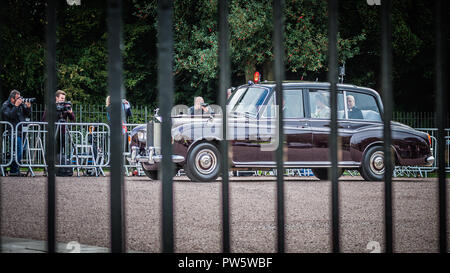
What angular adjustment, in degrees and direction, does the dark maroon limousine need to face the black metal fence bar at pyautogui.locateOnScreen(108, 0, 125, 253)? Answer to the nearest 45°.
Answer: approximately 45° to its left

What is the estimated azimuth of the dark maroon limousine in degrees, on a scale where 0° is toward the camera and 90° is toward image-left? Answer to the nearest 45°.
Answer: approximately 45°

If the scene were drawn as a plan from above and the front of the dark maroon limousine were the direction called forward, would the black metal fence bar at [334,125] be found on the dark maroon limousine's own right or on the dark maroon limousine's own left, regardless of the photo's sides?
on the dark maroon limousine's own left

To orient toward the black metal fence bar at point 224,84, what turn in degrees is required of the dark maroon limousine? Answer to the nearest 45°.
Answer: approximately 45° to its left

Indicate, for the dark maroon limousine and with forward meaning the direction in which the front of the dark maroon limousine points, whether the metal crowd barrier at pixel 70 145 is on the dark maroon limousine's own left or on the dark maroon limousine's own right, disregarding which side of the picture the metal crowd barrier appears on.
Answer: on the dark maroon limousine's own right

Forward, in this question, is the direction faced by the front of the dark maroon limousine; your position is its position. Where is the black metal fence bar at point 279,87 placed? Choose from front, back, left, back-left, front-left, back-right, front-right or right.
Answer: front-left
